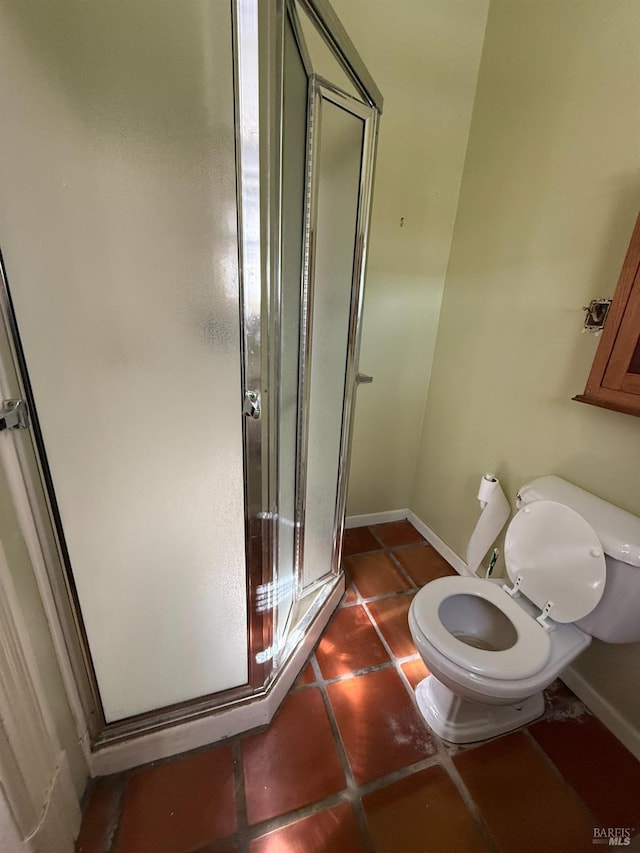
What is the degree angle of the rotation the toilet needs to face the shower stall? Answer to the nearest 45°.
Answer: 0° — it already faces it

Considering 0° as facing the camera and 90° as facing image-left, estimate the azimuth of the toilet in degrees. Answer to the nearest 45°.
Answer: approximately 45°
